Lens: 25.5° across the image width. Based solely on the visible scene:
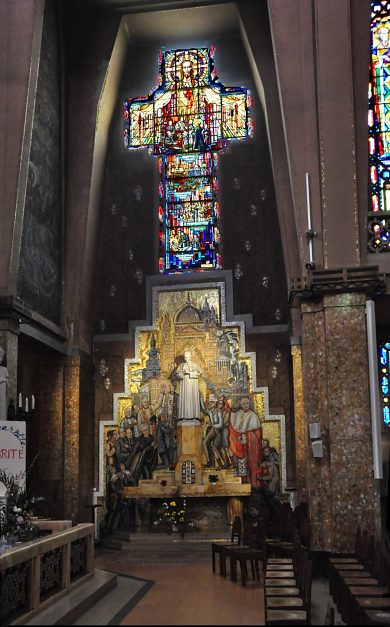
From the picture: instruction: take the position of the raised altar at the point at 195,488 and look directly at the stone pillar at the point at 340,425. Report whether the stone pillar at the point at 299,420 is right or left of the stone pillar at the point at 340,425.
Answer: left

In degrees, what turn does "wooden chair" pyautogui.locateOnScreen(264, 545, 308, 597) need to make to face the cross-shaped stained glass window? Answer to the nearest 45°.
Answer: approximately 90° to its right

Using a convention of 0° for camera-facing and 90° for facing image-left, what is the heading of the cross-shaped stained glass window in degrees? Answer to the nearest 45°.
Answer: approximately 0°

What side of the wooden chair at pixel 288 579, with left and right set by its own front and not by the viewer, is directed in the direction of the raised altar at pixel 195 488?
right

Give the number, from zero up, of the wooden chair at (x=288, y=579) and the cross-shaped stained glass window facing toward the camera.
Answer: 1

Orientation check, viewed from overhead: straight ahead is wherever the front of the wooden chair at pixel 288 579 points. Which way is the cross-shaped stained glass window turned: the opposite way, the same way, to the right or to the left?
to the left

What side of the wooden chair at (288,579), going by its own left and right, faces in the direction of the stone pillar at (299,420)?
right

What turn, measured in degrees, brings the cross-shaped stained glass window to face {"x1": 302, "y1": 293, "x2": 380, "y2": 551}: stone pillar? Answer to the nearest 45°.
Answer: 0° — it already faces it

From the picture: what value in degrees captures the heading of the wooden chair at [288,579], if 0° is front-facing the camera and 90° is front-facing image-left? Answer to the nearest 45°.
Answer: approximately 90°
